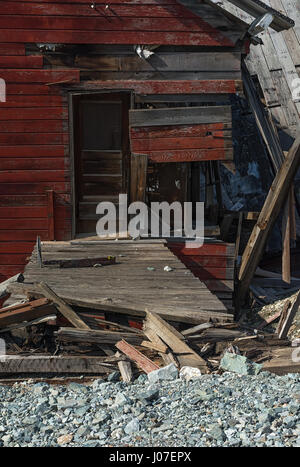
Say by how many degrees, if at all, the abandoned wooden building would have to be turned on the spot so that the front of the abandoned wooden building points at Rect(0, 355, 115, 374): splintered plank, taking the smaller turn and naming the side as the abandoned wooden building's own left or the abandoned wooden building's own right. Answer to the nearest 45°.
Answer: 0° — it already faces it

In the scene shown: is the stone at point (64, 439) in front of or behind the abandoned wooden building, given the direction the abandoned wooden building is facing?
in front

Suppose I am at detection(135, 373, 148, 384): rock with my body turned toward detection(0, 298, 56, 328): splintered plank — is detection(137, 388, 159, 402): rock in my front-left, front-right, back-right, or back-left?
back-left

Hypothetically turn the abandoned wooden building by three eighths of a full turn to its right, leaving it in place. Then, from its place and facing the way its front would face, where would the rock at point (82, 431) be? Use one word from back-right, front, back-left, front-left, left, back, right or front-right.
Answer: back-left

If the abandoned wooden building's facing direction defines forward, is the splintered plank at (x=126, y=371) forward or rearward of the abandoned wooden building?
forward

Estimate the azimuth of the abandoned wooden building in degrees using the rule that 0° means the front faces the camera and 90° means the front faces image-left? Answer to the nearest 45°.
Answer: approximately 0°

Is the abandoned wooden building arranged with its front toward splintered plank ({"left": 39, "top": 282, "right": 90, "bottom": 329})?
yes

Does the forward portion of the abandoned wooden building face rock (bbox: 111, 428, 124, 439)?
yes

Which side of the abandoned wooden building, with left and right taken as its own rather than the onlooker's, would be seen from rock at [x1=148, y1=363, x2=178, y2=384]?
front

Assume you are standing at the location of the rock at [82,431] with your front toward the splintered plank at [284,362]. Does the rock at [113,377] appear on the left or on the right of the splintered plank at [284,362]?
left

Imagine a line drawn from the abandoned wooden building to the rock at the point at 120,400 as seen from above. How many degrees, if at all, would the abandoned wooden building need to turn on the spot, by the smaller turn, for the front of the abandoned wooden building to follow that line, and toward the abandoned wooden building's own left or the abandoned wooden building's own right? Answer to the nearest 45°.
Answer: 0° — it already faces it

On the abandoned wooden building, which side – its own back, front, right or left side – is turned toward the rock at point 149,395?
front

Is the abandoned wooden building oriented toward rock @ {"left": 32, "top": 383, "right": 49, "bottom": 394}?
yes

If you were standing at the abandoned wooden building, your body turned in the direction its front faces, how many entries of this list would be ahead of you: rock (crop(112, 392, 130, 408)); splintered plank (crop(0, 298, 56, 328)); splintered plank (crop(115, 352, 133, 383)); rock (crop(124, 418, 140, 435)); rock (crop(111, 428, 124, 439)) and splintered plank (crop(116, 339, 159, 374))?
6

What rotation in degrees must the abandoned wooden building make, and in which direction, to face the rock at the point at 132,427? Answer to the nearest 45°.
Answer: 0° — it already faces it
